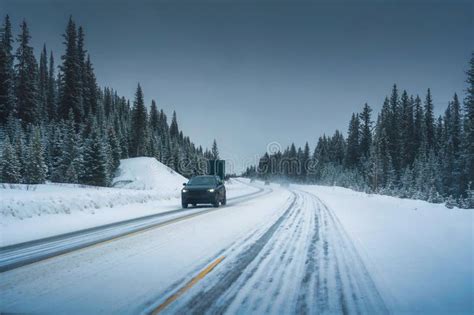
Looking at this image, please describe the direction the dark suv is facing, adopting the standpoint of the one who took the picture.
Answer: facing the viewer

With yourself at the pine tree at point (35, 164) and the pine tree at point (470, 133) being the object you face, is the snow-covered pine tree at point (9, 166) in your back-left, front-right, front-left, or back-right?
back-right

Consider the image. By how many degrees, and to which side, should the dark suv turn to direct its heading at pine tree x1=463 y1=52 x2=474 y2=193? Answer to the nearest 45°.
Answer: approximately 135° to its left

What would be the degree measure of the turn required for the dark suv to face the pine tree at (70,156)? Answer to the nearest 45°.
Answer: approximately 135° to its right
